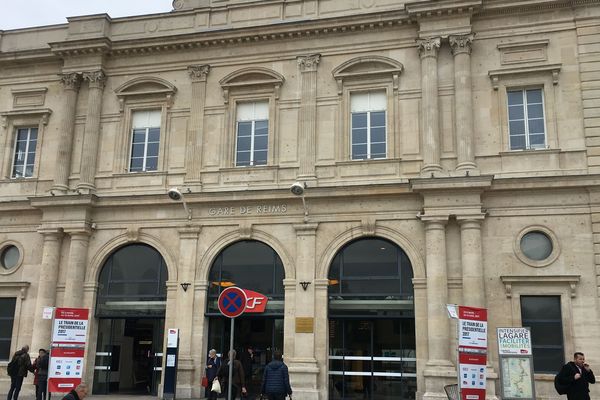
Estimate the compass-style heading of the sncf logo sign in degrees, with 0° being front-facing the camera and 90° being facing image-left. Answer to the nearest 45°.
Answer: approximately 0°

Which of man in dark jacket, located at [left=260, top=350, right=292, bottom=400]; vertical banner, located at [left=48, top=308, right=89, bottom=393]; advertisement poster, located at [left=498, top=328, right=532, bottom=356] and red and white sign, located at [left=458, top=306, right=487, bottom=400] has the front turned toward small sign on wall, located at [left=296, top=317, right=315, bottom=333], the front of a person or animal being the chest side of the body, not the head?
the man in dark jacket

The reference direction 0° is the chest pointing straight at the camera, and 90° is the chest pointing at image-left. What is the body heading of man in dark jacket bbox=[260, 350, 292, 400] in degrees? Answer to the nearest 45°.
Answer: approximately 180°

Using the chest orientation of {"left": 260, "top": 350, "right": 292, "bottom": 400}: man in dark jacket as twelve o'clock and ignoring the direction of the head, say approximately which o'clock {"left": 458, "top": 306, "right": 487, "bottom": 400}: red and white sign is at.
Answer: The red and white sign is roughly at 3 o'clock from the man in dark jacket.

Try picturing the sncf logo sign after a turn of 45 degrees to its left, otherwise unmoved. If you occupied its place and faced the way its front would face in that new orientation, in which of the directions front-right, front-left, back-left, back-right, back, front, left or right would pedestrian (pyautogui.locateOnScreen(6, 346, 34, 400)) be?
back-right

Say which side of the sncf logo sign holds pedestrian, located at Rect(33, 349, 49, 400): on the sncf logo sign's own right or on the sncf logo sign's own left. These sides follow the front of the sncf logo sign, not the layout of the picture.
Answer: on the sncf logo sign's own right

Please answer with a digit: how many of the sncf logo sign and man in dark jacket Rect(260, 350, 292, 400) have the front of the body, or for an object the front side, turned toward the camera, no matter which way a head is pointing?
1

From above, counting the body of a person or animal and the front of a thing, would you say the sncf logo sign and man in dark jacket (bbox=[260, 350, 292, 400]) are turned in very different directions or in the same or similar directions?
very different directions

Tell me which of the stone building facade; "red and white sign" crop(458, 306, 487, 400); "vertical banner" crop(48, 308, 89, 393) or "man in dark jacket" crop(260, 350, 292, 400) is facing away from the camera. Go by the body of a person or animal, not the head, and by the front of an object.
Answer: the man in dark jacket

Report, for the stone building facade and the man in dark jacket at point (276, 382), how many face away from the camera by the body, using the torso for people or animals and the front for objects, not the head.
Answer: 1

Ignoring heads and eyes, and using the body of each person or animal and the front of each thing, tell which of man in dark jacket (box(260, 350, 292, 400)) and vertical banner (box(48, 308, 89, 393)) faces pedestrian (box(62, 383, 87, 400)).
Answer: the vertical banner
